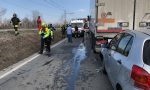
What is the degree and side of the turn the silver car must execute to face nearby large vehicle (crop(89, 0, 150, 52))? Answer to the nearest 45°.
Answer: approximately 45° to its right

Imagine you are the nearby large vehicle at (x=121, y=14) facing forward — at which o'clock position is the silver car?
The silver car is roughly at 6 o'clock from the nearby large vehicle.

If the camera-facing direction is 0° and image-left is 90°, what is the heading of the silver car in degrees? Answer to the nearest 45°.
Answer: approximately 135°

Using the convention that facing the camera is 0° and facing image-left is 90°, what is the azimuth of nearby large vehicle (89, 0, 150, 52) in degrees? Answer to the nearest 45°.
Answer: approximately 180°
